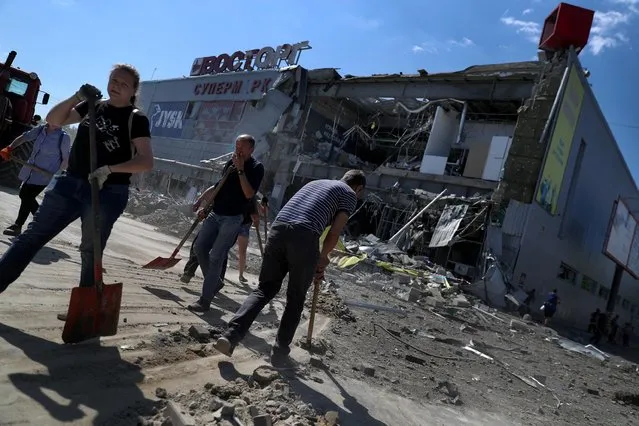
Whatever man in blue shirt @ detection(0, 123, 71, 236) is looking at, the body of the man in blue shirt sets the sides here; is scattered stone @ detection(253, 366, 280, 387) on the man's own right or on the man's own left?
on the man's own left

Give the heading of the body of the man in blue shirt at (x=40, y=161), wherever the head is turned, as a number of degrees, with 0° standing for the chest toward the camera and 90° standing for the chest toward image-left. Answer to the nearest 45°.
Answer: approximately 45°

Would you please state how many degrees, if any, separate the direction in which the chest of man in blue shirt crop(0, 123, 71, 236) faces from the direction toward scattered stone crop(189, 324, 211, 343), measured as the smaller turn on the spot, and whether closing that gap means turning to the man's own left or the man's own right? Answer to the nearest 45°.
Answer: approximately 45° to the man's own left

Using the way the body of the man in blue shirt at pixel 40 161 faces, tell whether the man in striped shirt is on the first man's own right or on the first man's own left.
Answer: on the first man's own left
